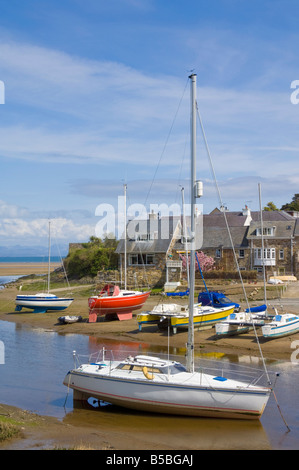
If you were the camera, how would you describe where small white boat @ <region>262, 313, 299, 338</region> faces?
facing away from the viewer and to the right of the viewer
